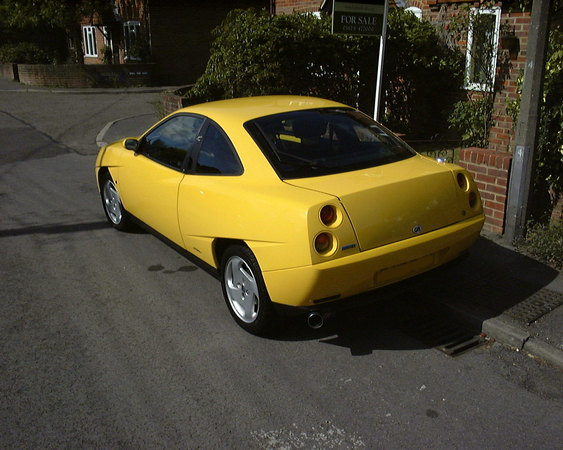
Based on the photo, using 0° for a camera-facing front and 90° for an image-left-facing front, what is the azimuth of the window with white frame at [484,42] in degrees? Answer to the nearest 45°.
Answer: approximately 0°

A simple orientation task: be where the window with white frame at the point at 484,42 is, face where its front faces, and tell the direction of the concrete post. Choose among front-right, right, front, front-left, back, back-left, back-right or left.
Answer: front

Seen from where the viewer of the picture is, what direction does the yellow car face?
facing away from the viewer and to the left of the viewer

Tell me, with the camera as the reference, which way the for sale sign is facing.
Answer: facing the viewer

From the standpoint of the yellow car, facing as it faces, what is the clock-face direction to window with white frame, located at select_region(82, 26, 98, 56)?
The window with white frame is roughly at 1 o'clock from the yellow car.

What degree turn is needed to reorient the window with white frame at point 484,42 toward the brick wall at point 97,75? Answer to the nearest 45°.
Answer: approximately 135° to its right

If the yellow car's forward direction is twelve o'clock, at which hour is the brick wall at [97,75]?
The brick wall is roughly at 1 o'clock from the yellow car.

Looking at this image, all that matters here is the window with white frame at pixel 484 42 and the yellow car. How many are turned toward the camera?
1

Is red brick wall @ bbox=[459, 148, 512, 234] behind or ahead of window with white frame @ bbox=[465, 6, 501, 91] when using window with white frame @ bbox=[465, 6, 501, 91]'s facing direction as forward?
ahead

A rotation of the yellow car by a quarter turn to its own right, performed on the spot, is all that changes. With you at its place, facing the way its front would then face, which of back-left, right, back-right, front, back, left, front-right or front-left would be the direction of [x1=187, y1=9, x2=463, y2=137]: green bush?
front-left

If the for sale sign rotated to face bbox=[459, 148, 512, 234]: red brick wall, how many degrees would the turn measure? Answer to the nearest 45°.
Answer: approximately 45° to its left
